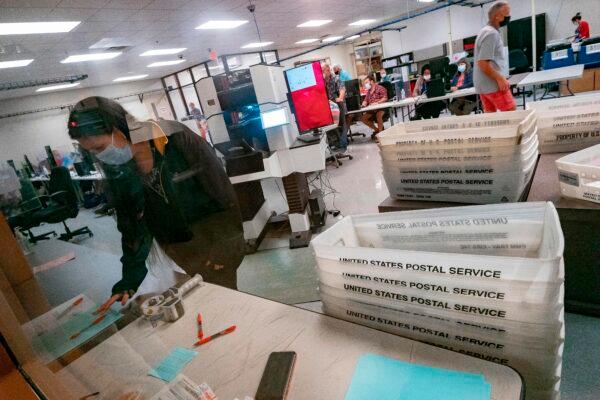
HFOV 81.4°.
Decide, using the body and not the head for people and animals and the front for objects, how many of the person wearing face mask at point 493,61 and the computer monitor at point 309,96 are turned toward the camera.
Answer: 1

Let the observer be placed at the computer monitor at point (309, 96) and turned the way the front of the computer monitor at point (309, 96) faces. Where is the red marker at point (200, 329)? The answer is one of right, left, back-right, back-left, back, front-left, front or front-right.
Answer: front

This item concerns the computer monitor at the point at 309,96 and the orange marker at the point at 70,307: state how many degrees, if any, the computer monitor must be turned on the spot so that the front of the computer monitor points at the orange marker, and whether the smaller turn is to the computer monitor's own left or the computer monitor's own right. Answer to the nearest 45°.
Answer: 0° — it already faces it

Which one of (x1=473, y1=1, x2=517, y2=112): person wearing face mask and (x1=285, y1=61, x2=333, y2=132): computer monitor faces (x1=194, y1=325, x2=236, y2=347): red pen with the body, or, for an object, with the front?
the computer monitor

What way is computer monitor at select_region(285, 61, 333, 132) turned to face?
toward the camera

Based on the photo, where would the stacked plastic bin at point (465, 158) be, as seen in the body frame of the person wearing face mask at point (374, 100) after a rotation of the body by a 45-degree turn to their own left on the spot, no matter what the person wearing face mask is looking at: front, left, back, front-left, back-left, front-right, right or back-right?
front

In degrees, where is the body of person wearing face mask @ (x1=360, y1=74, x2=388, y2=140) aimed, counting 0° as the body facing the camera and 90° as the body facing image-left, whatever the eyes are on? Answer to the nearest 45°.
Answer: approximately 45°

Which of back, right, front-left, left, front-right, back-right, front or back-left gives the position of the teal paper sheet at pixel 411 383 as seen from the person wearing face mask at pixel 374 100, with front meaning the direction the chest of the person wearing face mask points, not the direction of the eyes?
front-left

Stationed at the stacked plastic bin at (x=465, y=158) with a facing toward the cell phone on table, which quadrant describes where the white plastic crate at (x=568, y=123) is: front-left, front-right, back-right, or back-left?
back-left
